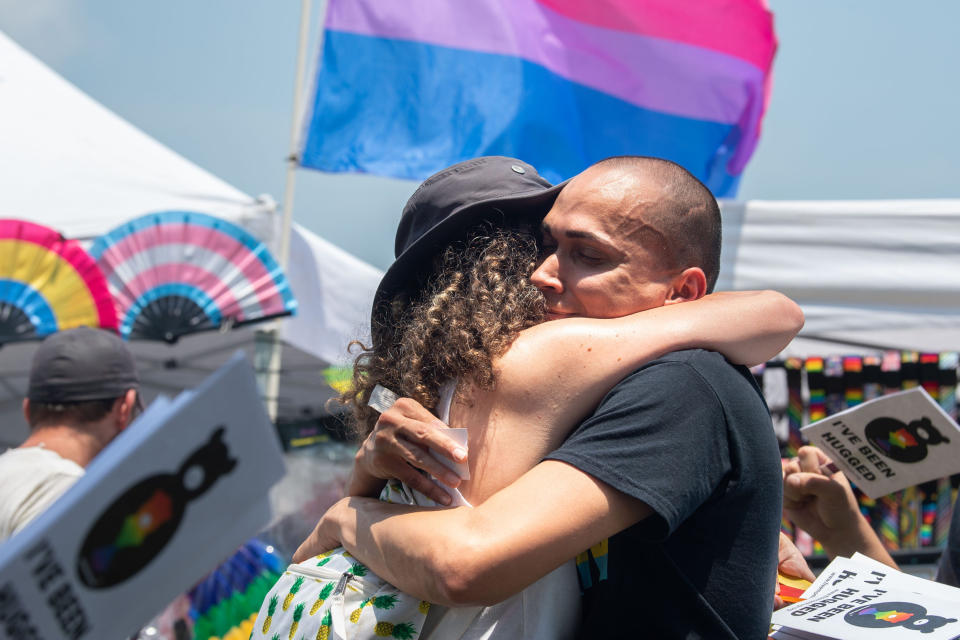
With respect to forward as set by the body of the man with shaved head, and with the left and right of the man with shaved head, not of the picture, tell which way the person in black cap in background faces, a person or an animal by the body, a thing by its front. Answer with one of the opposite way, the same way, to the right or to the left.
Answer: to the right

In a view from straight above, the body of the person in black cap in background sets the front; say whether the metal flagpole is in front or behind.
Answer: in front

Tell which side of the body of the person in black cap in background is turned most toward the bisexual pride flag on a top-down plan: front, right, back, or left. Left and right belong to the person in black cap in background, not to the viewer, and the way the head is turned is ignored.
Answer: front

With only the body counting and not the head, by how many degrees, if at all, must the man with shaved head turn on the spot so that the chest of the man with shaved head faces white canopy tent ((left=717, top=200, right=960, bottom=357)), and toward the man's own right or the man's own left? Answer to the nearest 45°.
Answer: approximately 90° to the man's own right

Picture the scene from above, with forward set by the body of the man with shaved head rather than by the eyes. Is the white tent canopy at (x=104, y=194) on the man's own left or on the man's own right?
on the man's own right

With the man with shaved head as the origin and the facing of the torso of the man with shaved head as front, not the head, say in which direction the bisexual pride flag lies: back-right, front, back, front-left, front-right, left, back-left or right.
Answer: right

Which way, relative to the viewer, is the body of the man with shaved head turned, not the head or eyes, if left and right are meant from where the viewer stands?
facing to the left of the viewer

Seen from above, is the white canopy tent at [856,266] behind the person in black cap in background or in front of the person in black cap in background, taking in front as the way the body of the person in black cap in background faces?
in front

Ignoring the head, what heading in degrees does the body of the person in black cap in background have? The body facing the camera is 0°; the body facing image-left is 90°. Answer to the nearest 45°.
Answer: approximately 225°

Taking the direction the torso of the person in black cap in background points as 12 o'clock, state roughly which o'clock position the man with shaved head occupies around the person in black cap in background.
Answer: The man with shaved head is roughly at 4 o'clock from the person in black cap in background.
